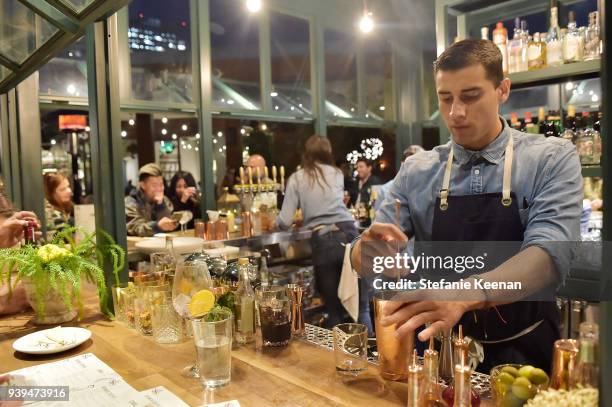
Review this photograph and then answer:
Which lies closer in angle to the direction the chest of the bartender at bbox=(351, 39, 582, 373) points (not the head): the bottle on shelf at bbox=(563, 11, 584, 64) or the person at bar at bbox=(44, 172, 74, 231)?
the person at bar

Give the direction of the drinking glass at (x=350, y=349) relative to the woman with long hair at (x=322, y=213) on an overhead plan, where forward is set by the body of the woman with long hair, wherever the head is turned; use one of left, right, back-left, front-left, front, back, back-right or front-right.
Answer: back

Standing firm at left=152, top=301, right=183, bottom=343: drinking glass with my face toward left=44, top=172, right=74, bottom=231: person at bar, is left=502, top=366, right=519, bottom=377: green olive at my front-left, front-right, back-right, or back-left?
back-right

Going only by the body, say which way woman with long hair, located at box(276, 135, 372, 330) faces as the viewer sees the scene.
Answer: away from the camera

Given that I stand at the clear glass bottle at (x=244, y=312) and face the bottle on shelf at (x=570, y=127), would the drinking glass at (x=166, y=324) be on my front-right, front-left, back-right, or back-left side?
back-left

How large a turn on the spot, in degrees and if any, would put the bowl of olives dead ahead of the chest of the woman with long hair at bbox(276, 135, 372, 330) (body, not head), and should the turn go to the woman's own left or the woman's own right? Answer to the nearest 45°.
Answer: approximately 180°

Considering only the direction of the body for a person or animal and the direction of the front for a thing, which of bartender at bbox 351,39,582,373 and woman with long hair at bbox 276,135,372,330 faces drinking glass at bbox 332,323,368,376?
the bartender

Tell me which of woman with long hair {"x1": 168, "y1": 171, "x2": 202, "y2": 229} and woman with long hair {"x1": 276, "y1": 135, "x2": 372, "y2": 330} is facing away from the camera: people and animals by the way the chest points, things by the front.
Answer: woman with long hair {"x1": 276, "y1": 135, "x2": 372, "y2": 330}

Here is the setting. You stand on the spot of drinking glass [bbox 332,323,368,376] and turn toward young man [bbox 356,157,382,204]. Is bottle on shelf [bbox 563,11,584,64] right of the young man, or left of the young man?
right

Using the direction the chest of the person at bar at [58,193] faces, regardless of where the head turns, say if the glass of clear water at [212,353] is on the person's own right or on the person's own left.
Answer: on the person's own right

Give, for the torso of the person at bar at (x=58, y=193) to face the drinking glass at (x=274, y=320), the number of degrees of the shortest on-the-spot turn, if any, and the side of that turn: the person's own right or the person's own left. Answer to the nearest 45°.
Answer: approximately 90° to the person's own right
